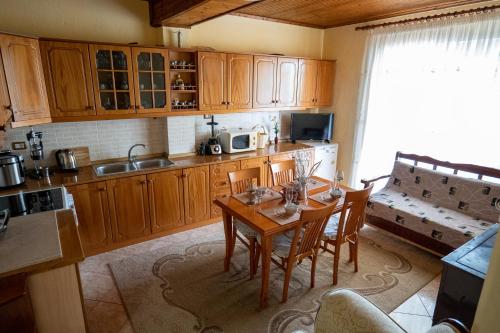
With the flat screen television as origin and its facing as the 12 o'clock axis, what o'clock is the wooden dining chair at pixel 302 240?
The wooden dining chair is roughly at 12 o'clock from the flat screen television.

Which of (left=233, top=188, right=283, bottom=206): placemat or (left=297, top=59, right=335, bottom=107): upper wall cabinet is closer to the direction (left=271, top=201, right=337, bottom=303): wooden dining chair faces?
the placemat

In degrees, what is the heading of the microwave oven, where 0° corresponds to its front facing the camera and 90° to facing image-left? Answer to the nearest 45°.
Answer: approximately 315°

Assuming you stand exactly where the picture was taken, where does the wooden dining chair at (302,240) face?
facing away from the viewer and to the left of the viewer

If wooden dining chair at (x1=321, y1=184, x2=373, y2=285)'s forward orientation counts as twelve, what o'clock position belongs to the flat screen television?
The flat screen television is roughly at 1 o'clock from the wooden dining chair.

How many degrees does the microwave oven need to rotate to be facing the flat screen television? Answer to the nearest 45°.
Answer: approximately 90° to its left

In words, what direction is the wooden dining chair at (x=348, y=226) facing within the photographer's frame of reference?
facing away from the viewer and to the left of the viewer

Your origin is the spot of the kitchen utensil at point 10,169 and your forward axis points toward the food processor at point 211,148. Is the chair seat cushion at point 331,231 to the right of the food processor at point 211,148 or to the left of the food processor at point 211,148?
right

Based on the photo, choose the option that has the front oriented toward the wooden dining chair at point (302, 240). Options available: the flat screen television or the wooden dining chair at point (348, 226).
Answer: the flat screen television

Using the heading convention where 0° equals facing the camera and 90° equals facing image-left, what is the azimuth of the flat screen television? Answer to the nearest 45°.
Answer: approximately 0°

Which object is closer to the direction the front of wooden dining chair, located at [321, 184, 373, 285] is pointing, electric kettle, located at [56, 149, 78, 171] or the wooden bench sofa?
the electric kettle

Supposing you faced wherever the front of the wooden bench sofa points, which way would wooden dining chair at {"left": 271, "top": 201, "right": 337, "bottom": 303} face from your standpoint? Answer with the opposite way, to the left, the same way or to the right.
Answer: to the right

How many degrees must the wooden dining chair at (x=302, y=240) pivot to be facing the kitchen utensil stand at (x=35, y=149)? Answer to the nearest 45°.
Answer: approximately 45° to its left
